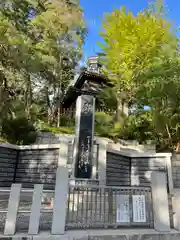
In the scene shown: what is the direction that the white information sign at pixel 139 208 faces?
toward the camera

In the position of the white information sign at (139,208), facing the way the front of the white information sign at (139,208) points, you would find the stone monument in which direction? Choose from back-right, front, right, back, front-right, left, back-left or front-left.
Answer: back-right

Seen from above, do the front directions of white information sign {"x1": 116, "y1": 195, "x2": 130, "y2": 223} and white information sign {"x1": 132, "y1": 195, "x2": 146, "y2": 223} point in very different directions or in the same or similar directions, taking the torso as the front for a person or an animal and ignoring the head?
same or similar directions

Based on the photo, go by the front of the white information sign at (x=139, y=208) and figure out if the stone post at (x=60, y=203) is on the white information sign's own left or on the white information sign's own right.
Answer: on the white information sign's own right

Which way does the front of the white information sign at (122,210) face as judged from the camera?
facing the viewer

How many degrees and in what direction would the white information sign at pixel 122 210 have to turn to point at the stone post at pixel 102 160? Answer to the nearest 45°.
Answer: approximately 180°

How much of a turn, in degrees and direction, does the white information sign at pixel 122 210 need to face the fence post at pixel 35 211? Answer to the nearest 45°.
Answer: approximately 45° to its right

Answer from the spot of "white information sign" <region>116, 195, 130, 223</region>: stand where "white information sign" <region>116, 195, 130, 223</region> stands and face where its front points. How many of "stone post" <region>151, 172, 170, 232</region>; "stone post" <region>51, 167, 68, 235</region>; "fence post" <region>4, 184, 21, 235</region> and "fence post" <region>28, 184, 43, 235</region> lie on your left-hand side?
1

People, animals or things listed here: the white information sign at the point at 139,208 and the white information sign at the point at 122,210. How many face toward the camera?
2

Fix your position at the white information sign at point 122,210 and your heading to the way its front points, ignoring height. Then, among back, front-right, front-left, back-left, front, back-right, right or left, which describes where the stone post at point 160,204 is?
left

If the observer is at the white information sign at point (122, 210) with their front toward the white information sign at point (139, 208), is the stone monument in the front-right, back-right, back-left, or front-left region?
back-left
